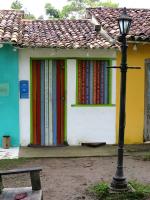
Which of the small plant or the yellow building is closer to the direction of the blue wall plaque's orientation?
the small plant

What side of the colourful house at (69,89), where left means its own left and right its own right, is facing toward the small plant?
front

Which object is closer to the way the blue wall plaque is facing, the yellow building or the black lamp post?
the black lamp post

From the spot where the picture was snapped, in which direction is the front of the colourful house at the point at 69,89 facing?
facing the viewer

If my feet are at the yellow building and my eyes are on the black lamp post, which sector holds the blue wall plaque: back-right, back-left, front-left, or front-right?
front-right

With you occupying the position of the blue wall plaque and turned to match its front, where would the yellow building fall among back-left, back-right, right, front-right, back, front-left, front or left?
left

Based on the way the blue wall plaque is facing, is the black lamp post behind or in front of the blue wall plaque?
in front
